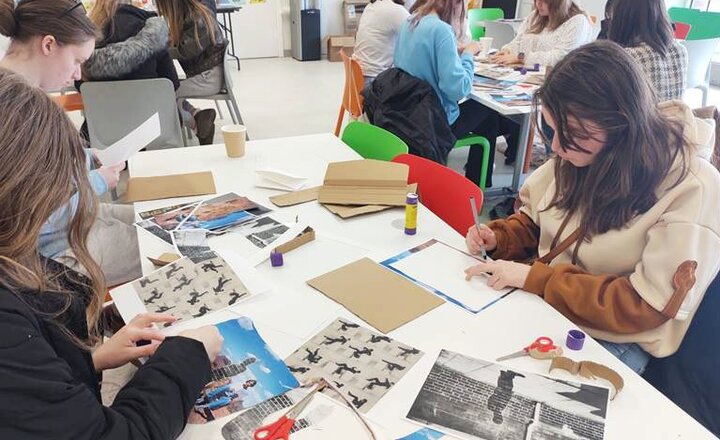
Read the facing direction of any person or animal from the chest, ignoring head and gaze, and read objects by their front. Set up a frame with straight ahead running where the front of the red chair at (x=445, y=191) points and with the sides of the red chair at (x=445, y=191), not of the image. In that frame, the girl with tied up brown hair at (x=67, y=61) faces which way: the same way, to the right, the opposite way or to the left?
the opposite way

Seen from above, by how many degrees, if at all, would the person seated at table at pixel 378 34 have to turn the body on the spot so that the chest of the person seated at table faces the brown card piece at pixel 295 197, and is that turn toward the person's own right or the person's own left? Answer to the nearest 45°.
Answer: approximately 135° to the person's own right

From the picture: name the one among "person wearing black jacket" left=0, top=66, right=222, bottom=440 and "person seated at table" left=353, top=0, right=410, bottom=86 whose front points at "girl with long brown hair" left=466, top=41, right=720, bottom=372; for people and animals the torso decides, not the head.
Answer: the person wearing black jacket

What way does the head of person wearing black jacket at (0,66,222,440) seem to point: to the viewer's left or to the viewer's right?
to the viewer's right

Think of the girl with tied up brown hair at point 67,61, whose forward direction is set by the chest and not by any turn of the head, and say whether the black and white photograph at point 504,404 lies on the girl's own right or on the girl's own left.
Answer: on the girl's own right

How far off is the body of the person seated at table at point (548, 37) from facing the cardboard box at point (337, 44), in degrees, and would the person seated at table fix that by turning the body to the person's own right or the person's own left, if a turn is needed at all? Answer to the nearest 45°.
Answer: approximately 90° to the person's own right

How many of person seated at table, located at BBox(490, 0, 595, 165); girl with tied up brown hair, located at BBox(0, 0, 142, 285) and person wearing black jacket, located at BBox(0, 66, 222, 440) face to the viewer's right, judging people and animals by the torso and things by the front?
2

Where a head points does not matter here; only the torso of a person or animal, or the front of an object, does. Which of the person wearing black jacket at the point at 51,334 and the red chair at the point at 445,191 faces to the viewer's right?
the person wearing black jacket

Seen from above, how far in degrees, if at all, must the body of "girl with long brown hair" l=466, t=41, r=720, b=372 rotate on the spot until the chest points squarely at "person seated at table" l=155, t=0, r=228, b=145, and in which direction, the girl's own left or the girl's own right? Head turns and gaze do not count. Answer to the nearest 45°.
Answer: approximately 90° to the girl's own right

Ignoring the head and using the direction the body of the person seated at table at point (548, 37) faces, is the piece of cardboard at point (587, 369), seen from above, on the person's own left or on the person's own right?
on the person's own left

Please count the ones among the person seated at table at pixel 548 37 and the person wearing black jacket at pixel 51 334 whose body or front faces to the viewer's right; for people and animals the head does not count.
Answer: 1

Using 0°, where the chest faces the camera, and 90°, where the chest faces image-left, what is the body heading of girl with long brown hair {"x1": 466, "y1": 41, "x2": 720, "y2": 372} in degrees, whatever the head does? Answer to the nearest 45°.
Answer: approximately 45°
